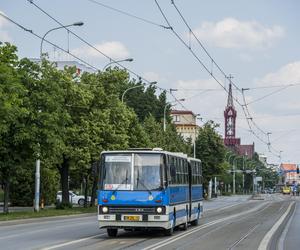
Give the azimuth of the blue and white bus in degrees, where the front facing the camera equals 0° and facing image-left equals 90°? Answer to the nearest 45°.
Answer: approximately 0°

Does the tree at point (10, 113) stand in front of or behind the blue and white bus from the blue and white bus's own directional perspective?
behind
